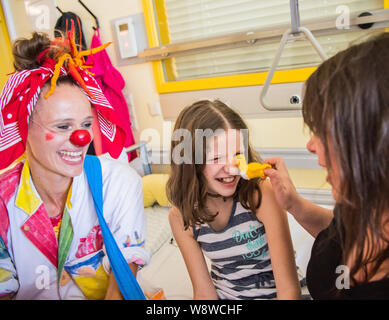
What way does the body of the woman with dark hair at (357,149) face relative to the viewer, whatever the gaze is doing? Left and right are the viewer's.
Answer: facing to the left of the viewer

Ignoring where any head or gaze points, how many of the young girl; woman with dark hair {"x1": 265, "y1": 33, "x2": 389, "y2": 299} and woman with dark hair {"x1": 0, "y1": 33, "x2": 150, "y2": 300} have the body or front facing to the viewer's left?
1

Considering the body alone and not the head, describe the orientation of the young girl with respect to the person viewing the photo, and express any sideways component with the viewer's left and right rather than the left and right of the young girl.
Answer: facing the viewer

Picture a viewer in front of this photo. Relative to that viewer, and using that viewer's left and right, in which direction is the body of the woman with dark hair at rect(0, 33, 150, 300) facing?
facing the viewer and to the right of the viewer

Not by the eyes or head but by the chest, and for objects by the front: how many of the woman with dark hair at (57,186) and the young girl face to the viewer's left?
0

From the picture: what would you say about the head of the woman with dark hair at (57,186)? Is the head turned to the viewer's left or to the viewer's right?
to the viewer's right

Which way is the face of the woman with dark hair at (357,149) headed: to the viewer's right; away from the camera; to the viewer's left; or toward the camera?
to the viewer's left
